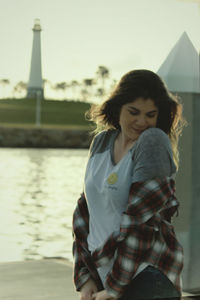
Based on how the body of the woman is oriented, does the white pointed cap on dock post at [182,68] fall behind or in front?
behind

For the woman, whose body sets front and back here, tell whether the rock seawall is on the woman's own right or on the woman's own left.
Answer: on the woman's own right

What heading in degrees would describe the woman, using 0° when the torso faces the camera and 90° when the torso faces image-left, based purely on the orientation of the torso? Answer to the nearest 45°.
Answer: approximately 45°
